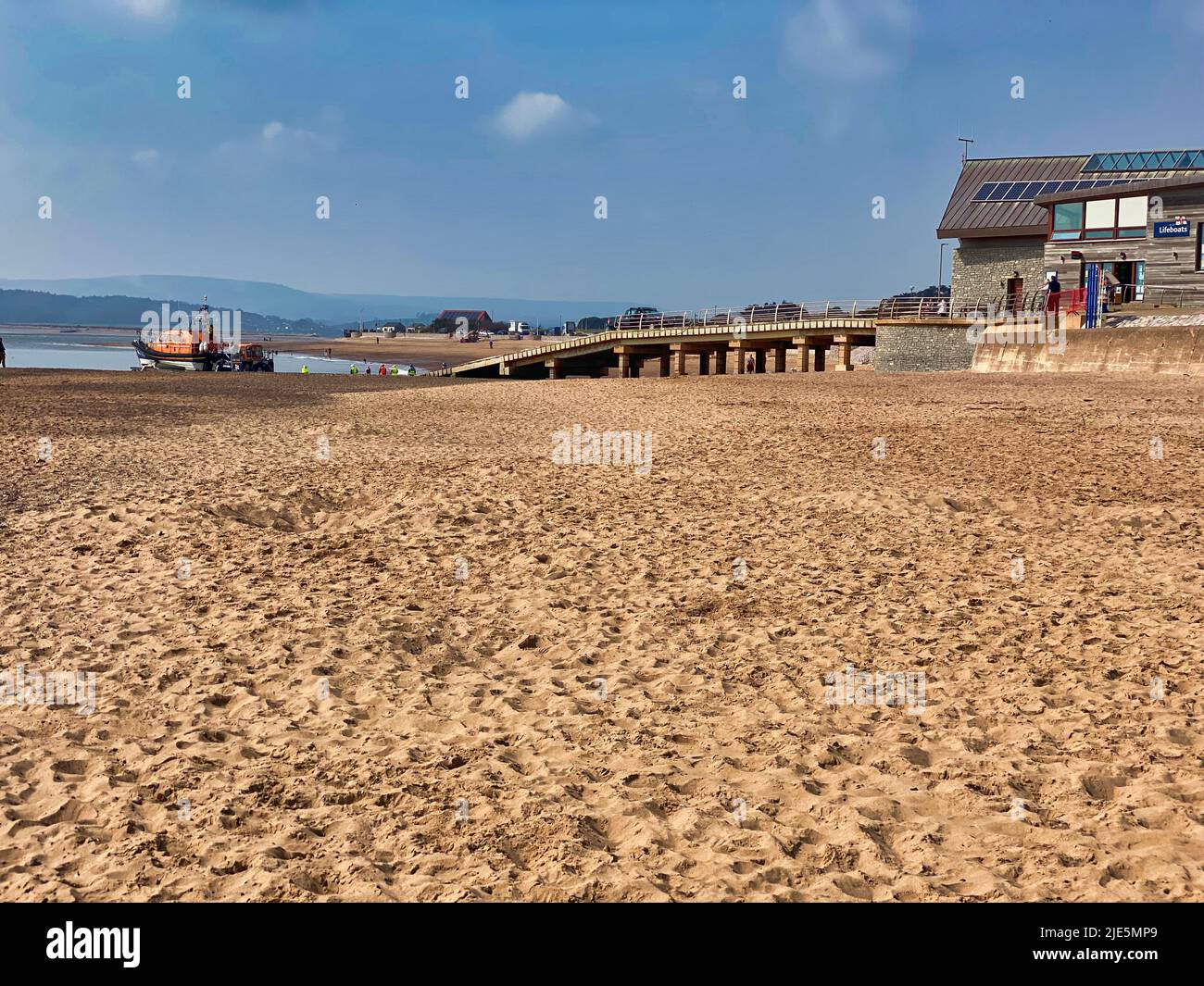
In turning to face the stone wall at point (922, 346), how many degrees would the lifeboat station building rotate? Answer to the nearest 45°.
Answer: approximately 45° to its right

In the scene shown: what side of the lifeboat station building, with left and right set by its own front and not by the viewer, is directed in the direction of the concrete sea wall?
front

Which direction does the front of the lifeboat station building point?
toward the camera
